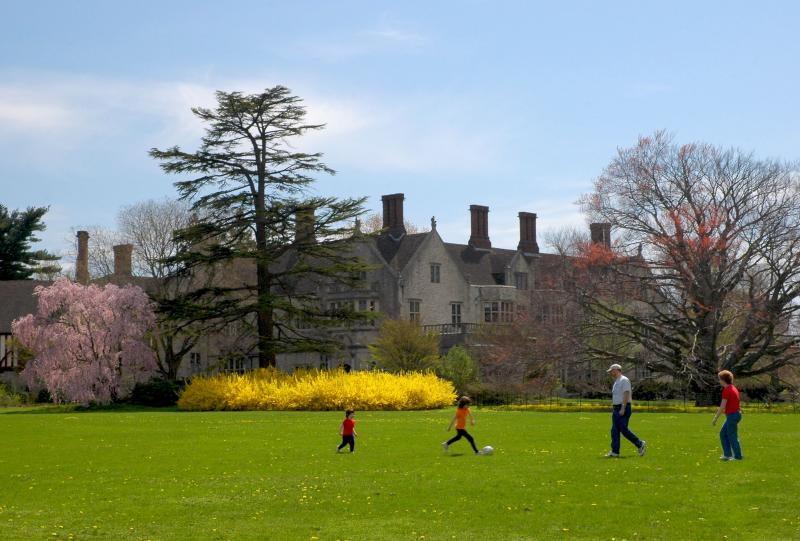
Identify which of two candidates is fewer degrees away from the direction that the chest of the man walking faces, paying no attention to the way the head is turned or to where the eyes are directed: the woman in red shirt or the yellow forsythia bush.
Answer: the yellow forsythia bush

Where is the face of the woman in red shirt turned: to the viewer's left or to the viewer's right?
to the viewer's left

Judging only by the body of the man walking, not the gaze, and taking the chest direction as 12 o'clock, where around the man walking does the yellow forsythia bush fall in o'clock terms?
The yellow forsythia bush is roughly at 2 o'clock from the man walking.

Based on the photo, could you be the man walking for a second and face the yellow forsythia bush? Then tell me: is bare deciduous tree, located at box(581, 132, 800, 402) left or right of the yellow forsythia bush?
right

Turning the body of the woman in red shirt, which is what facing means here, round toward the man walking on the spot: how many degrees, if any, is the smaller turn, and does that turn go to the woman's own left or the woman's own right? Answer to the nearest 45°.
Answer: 0° — they already face them

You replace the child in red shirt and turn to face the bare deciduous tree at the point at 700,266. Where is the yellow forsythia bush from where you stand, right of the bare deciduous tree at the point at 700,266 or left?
left

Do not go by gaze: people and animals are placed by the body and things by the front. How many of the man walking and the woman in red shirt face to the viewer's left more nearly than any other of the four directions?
2

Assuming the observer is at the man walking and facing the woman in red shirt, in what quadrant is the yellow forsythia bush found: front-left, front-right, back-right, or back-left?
back-left

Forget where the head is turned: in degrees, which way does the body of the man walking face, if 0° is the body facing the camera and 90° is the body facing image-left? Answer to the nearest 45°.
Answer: approximately 90°

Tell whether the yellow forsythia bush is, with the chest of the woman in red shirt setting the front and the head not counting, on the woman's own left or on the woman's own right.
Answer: on the woman's own right

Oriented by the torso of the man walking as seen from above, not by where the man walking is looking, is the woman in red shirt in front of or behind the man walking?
behind

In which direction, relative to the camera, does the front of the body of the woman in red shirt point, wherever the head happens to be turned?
to the viewer's left
